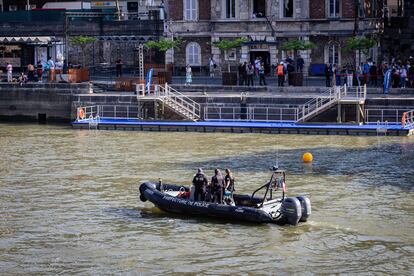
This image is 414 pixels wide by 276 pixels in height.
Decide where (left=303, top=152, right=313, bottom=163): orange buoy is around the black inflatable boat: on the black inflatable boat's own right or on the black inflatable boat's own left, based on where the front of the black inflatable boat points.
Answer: on the black inflatable boat's own right

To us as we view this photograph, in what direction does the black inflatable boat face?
facing away from the viewer and to the left of the viewer

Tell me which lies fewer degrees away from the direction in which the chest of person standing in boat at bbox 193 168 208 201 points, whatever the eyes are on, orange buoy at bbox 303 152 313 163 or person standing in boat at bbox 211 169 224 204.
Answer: the orange buoy

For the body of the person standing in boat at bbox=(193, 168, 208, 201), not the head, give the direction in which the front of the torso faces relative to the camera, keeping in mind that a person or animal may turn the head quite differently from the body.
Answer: away from the camera
